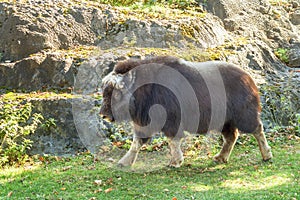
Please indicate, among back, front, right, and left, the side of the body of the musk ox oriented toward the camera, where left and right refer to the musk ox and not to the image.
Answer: left

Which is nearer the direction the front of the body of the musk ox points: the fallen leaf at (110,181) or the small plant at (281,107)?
the fallen leaf

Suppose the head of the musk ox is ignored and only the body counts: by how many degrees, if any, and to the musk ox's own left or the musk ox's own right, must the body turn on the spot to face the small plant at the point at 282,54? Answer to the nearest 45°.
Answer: approximately 135° to the musk ox's own right

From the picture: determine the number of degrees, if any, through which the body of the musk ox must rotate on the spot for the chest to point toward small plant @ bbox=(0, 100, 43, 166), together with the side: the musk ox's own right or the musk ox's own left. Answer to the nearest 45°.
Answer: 0° — it already faces it

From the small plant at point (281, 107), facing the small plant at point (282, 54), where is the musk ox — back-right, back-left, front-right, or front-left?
back-left

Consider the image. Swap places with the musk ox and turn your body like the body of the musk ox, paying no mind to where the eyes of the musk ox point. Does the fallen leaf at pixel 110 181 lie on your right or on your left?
on your left

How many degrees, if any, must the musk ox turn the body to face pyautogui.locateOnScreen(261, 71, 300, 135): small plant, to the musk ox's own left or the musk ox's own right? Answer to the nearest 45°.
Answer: approximately 135° to the musk ox's own right

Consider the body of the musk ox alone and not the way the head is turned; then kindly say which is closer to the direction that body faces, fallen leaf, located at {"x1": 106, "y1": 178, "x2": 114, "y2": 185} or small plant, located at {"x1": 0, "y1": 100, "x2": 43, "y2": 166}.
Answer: the small plant
